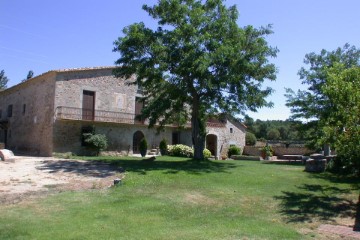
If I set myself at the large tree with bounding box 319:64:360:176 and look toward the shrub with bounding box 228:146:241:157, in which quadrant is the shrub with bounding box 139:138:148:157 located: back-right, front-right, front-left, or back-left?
front-left

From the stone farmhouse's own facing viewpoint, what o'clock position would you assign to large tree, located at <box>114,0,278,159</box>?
The large tree is roughly at 12 o'clock from the stone farmhouse.

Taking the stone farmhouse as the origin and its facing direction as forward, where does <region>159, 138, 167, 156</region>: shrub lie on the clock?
The shrub is roughly at 10 o'clock from the stone farmhouse.

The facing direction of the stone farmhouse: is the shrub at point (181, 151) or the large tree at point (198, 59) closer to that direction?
the large tree

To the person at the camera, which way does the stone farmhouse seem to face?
facing the viewer and to the right of the viewer

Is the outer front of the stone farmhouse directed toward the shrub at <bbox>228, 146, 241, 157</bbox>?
no

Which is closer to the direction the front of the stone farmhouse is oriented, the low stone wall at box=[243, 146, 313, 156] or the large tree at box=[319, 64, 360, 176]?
the large tree

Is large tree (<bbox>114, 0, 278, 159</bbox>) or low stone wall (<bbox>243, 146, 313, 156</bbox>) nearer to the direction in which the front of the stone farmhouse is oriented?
the large tree

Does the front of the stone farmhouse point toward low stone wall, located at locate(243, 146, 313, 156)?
no

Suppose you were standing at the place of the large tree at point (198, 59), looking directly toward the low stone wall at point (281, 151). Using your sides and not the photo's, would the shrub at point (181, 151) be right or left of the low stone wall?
left

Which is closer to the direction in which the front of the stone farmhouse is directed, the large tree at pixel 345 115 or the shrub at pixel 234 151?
the large tree

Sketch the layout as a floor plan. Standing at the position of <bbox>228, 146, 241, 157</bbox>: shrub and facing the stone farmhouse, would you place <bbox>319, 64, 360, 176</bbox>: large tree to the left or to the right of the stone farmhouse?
left
